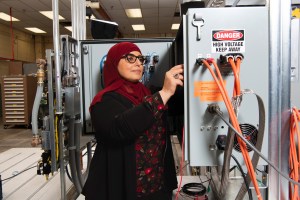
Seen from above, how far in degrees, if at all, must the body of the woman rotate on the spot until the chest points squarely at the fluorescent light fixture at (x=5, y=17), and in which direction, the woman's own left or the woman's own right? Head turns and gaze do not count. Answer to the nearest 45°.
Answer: approximately 180°

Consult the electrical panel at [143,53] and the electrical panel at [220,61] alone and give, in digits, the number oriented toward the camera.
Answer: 2

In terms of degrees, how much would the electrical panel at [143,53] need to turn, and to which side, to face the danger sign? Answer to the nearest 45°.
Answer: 0° — it already faces it

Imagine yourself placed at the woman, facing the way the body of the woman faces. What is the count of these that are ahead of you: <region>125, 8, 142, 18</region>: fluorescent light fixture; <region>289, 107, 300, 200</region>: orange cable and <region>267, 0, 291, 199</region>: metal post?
2

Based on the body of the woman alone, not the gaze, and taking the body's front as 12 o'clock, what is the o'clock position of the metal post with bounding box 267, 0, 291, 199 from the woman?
The metal post is roughly at 12 o'clock from the woman.

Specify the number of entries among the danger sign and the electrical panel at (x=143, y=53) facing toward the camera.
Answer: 2

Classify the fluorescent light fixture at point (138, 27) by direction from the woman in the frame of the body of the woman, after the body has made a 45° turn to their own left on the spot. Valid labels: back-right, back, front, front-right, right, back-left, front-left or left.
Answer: left
